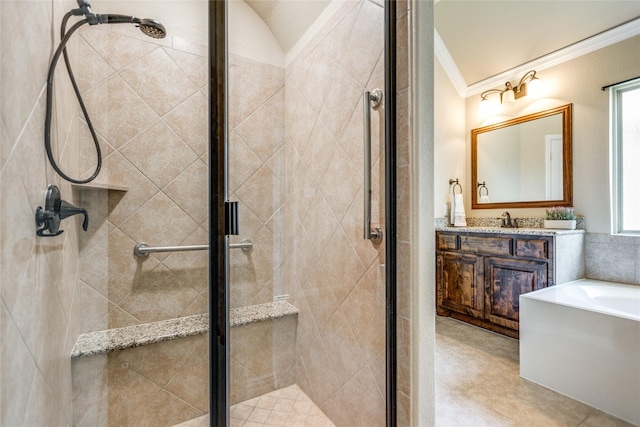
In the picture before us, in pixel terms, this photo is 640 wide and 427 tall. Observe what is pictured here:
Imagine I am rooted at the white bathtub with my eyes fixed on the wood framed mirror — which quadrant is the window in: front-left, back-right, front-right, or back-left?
front-right

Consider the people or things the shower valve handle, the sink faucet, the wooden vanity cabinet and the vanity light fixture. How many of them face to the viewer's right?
1

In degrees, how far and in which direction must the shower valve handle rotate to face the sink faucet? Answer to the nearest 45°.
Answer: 0° — it already faces it

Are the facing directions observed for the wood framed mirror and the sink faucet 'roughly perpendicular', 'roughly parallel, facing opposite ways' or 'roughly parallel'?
roughly parallel

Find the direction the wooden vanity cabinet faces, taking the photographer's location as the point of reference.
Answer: facing the viewer and to the left of the viewer

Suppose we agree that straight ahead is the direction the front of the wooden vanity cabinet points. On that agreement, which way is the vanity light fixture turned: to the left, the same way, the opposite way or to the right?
the same way

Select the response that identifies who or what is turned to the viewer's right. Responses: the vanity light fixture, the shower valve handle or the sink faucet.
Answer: the shower valve handle

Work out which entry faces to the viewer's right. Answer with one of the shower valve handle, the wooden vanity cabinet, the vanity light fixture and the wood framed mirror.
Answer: the shower valve handle

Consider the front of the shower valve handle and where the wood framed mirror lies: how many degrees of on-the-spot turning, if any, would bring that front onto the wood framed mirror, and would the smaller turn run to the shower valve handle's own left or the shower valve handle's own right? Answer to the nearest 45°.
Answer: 0° — it already faces it

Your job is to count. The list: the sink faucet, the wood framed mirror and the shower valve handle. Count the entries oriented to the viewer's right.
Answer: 1

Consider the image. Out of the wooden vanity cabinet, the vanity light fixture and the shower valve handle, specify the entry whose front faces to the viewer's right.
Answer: the shower valve handle

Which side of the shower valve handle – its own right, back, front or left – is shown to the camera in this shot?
right
